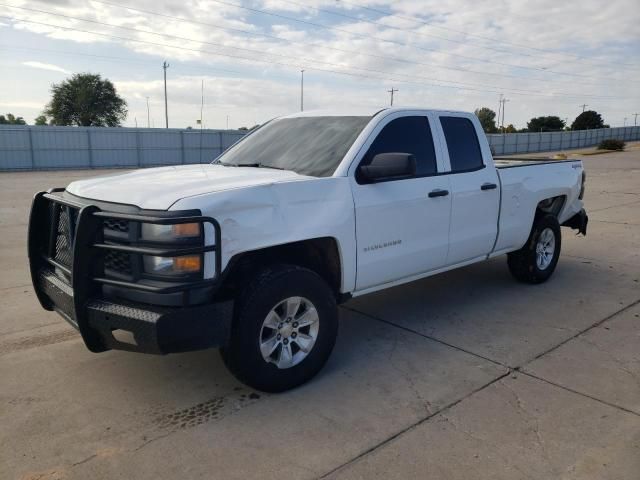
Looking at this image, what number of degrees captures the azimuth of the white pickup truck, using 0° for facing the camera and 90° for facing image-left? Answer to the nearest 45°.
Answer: approximately 45°
